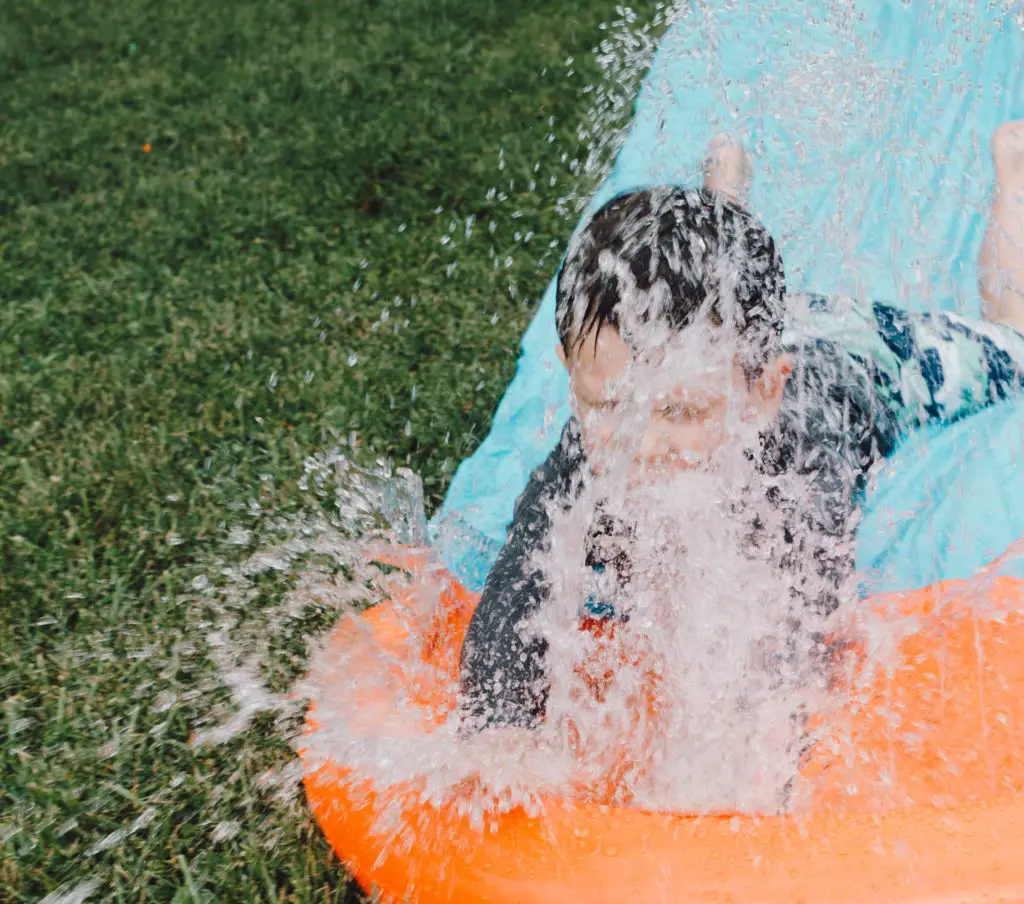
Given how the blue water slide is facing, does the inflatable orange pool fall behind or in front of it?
in front

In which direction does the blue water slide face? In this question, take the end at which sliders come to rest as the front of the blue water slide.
toward the camera
